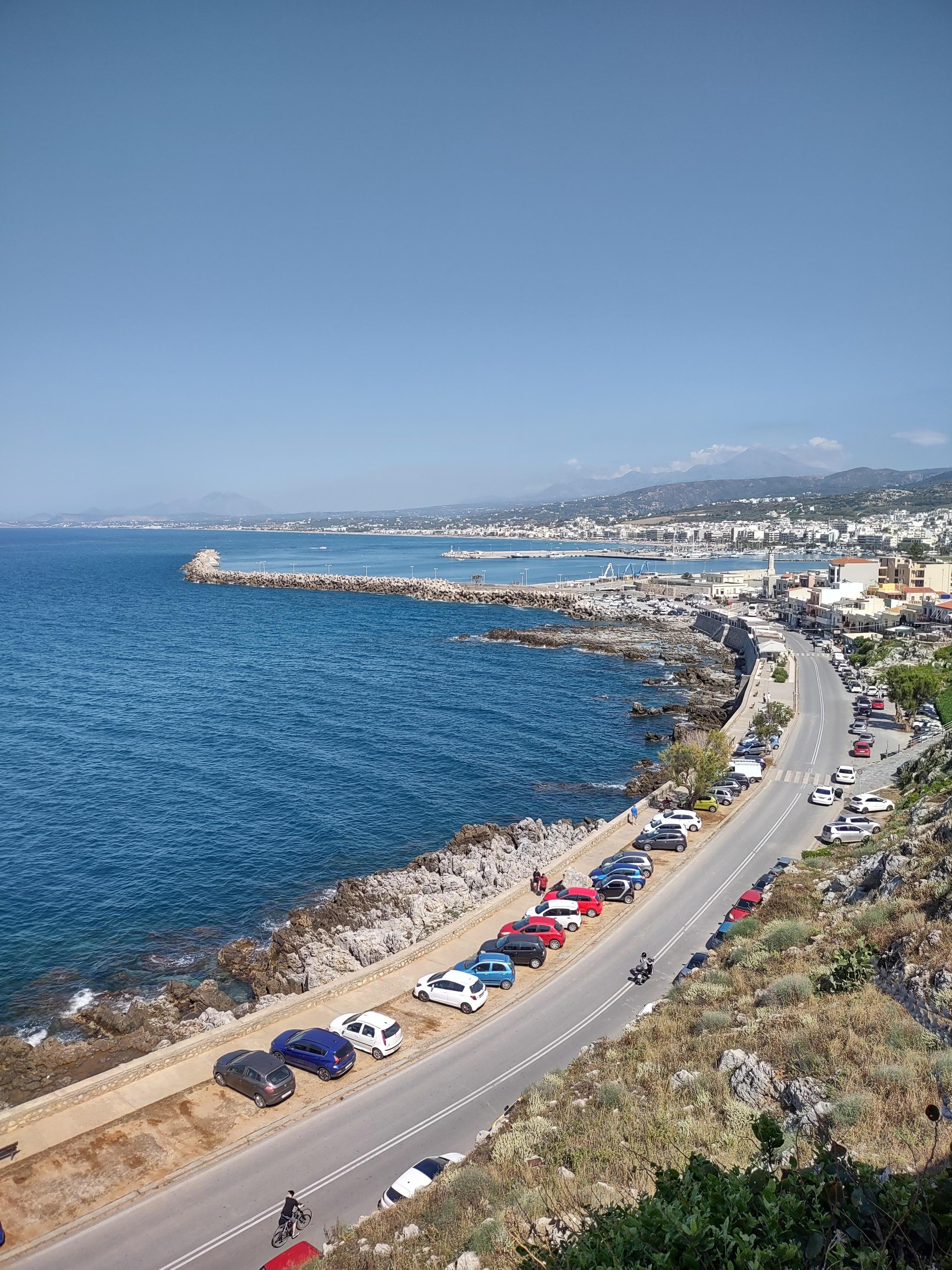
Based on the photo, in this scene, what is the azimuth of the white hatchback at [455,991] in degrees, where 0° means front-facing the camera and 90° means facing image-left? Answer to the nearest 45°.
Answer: approximately 135°

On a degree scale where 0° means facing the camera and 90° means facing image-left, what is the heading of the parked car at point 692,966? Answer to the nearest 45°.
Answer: approximately 225°

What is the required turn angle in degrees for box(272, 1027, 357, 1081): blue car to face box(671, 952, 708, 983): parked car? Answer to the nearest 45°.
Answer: approximately 135° to its right

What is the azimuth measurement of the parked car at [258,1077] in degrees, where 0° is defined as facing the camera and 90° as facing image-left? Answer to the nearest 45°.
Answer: approximately 135°

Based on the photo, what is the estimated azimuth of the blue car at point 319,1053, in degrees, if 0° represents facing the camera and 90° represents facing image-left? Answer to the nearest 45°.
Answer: approximately 135°

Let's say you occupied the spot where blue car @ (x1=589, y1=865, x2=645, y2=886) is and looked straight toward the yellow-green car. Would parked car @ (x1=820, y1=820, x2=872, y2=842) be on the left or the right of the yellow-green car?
right

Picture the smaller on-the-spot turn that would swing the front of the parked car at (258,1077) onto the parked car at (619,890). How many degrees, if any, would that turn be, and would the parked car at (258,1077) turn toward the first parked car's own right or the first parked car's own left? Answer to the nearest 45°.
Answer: approximately 90° to the first parked car's own right

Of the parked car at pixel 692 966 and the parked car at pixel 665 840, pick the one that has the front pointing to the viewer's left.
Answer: the parked car at pixel 665 840

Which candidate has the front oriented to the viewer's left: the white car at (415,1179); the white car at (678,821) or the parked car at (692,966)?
the white car at (678,821)

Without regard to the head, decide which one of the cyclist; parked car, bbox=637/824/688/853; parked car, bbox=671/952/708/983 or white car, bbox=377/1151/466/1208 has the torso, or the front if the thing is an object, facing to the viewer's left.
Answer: parked car, bbox=637/824/688/853
